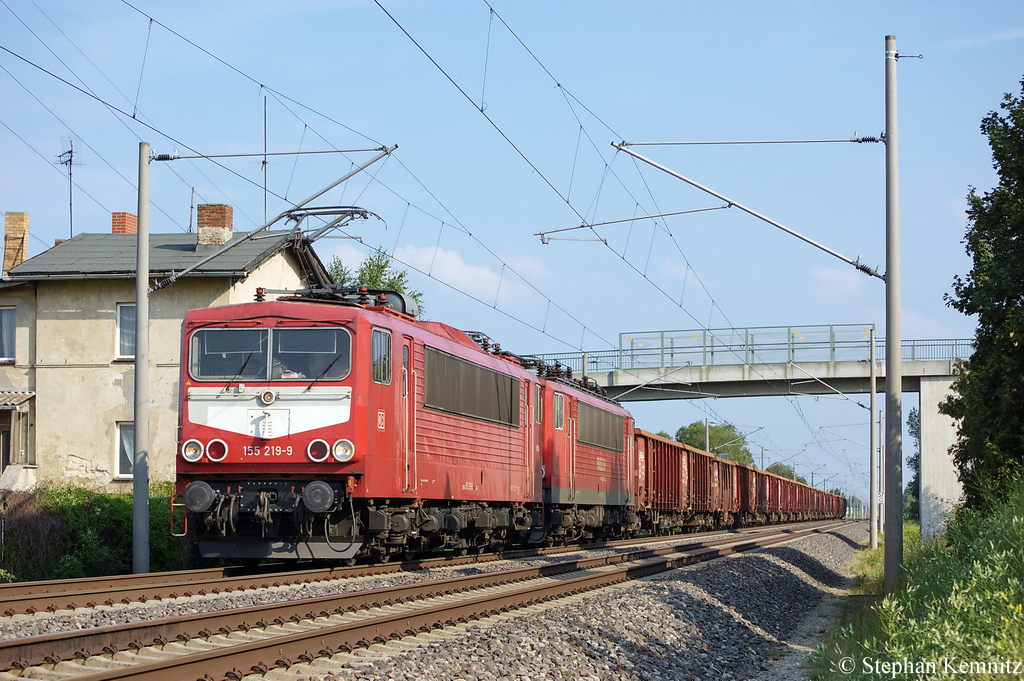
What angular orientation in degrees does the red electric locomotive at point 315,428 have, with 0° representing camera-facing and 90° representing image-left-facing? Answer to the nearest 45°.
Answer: approximately 45°
